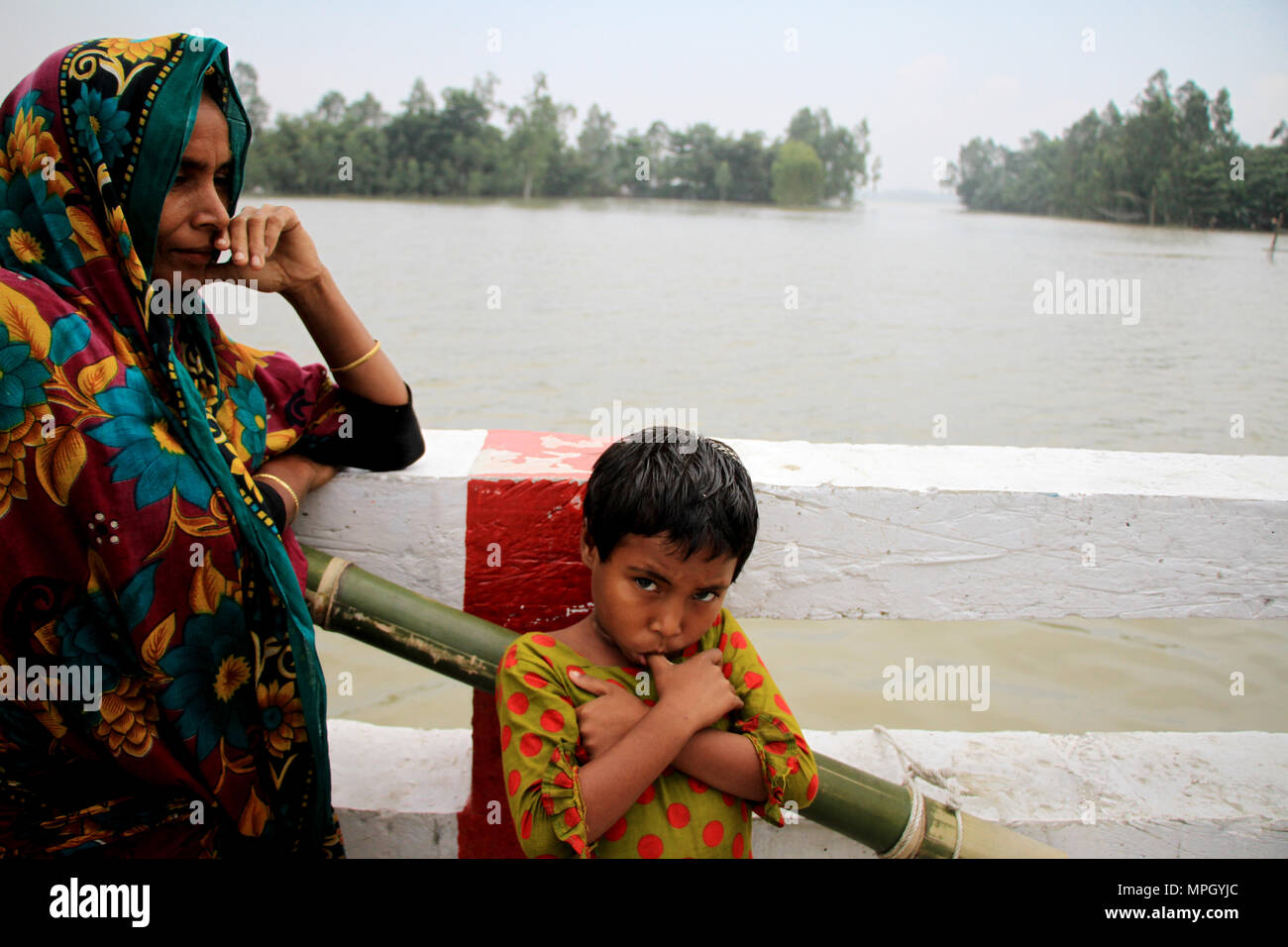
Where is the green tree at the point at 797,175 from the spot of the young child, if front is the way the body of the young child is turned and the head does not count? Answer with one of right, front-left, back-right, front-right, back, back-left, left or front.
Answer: back

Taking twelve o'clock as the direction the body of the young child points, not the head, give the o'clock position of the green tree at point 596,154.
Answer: The green tree is roughly at 6 o'clock from the young child.

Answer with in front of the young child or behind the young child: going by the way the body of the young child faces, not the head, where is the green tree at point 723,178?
behind

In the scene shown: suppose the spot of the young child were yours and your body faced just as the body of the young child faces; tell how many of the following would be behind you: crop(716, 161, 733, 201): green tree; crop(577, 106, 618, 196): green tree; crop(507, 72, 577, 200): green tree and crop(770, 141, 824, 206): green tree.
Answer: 4

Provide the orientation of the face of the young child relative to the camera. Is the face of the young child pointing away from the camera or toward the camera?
toward the camera

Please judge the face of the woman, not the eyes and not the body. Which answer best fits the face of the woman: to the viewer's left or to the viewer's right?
to the viewer's right

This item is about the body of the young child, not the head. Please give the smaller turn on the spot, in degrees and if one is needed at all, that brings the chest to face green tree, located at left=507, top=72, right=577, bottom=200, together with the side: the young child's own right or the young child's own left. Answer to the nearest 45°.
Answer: approximately 180°

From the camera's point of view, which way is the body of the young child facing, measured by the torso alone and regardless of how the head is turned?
toward the camera
